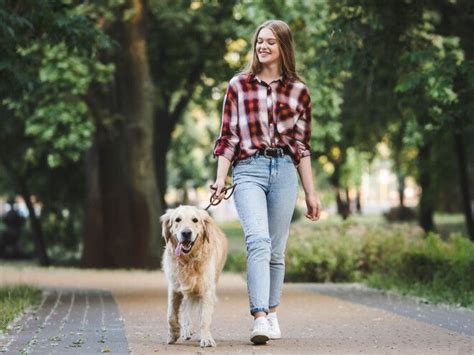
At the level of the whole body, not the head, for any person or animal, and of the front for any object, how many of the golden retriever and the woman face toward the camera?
2

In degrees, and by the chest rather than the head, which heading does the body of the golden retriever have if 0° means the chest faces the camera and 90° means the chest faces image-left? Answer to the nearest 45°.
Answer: approximately 0°

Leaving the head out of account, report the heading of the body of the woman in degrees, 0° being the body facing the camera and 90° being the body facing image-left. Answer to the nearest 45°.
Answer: approximately 0°

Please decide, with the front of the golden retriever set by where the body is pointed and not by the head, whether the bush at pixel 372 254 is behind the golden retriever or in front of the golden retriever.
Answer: behind
